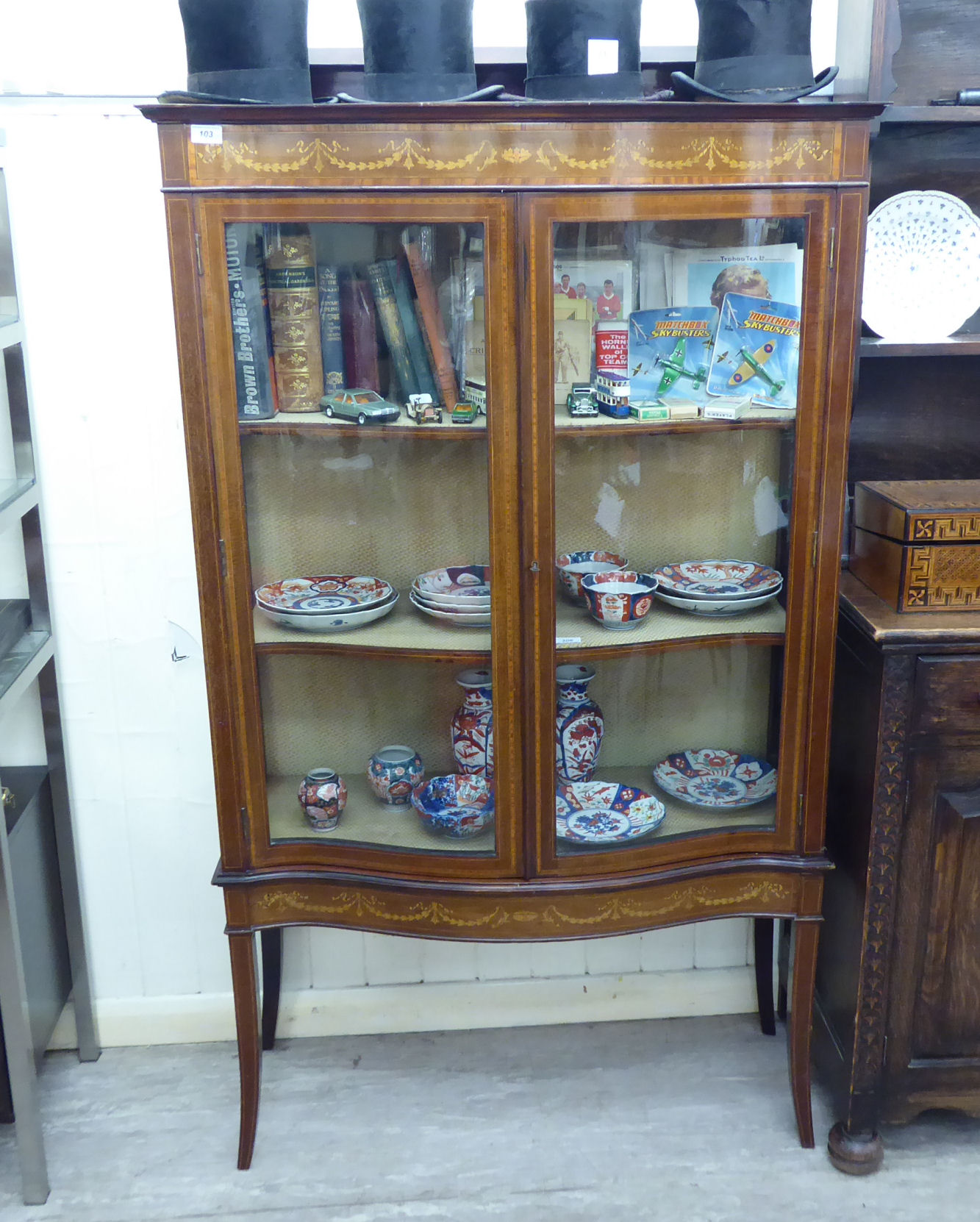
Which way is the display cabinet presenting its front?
toward the camera

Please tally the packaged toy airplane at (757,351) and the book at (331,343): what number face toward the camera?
1

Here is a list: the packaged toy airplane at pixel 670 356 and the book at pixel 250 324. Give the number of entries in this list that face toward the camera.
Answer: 1

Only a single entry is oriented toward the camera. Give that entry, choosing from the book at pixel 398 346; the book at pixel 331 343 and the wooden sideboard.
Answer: the wooden sideboard

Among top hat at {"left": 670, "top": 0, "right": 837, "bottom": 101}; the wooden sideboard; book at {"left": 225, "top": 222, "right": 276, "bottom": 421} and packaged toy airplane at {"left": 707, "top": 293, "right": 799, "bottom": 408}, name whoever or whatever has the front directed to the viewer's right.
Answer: the book

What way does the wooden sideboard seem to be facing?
toward the camera

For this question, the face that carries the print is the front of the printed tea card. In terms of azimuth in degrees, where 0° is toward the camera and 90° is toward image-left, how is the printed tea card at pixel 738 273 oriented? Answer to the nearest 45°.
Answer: approximately 0°

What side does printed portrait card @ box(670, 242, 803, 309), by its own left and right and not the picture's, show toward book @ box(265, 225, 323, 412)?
right

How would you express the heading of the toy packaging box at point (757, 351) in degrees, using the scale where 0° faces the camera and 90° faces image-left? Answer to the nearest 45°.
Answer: approximately 0°

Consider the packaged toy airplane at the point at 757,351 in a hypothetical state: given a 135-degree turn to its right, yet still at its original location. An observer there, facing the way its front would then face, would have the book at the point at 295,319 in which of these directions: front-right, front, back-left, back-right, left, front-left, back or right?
front-left

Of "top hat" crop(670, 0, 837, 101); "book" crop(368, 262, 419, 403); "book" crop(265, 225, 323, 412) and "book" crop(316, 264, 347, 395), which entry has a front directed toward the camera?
the top hat
